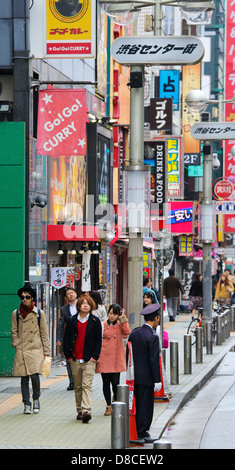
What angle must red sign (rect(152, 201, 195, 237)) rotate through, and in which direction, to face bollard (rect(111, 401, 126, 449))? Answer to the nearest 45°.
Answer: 0° — it already faces it

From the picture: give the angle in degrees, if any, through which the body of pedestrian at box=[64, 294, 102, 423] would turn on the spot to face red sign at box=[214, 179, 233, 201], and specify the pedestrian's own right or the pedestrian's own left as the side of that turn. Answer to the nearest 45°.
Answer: approximately 180°

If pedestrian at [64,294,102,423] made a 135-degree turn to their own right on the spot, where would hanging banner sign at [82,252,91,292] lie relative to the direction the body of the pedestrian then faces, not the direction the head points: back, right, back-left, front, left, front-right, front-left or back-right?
front-right
